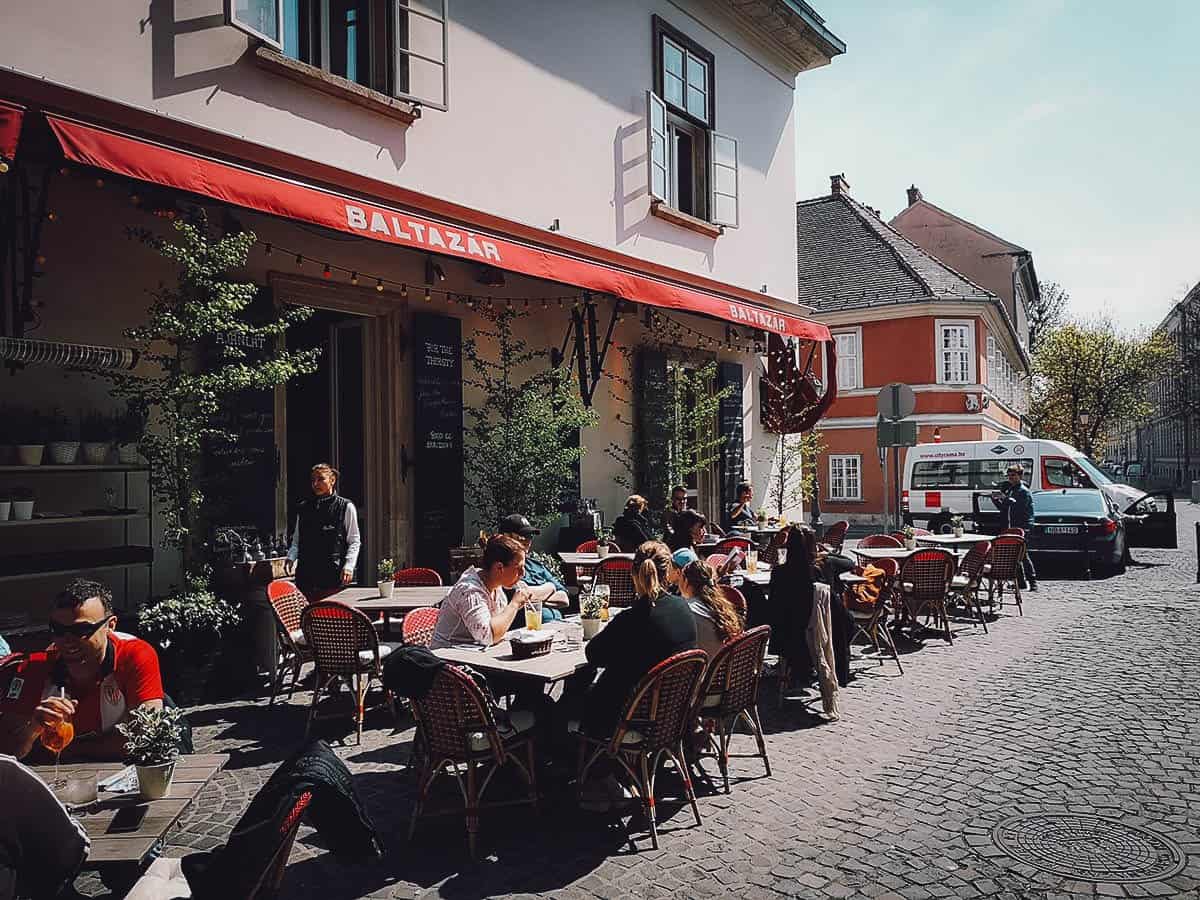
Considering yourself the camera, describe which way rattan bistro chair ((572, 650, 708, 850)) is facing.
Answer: facing away from the viewer and to the left of the viewer

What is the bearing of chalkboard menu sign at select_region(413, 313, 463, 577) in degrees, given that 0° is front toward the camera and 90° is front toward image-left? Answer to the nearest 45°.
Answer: approximately 315°

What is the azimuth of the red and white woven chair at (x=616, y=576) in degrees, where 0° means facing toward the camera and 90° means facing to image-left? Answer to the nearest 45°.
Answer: approximately 180°

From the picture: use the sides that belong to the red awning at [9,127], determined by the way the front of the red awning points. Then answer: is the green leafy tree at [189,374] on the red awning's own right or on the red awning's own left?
on the red awning's own left

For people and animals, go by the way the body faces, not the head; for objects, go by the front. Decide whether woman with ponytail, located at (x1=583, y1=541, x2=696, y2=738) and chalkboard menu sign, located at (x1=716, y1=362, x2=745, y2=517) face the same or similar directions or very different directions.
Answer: very different directions

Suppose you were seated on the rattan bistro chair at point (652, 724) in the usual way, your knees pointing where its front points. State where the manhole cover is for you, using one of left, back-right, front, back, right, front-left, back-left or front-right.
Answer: back-right

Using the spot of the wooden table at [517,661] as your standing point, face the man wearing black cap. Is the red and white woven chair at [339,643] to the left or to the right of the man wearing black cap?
left

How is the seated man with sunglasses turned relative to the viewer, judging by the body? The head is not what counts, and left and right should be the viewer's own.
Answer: facing the viewer

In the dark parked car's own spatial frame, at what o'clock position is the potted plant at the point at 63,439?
The potted plant is roughly at 7 o'clock from the dark parked car.

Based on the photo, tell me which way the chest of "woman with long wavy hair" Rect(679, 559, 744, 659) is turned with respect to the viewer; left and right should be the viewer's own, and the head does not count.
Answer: facing away from the viewer and to the left of the viewer

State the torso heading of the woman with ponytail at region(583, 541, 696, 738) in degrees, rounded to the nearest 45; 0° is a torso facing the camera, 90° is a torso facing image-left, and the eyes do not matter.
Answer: approximately 135°

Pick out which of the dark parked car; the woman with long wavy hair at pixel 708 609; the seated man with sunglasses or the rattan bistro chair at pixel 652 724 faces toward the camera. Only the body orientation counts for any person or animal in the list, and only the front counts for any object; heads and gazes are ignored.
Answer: the seated man with sunglasses

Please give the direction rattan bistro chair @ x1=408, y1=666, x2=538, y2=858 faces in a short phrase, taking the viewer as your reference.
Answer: facing away from the viewer and to the right of the viewer
